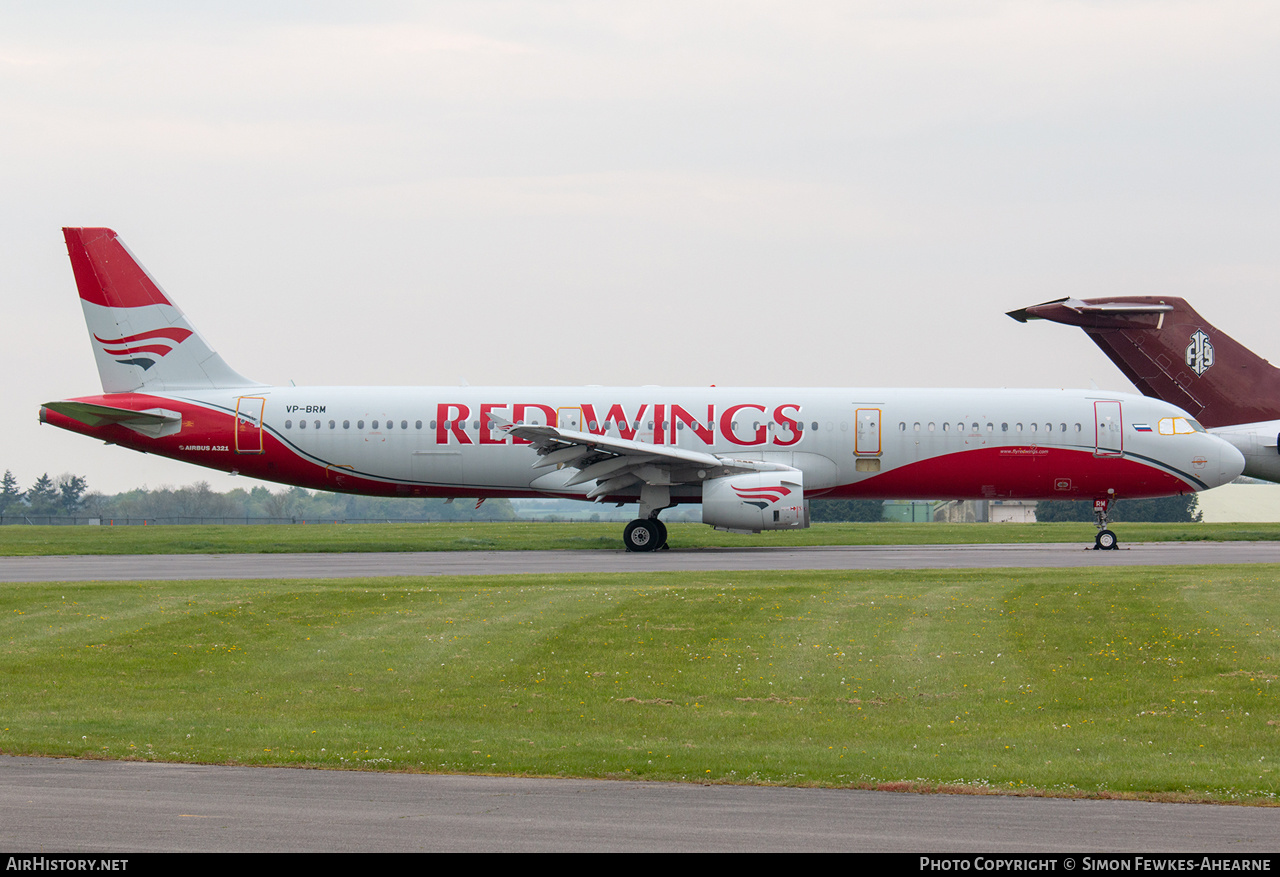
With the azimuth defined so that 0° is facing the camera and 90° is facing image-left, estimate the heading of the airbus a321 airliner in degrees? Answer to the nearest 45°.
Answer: approximately 270°
